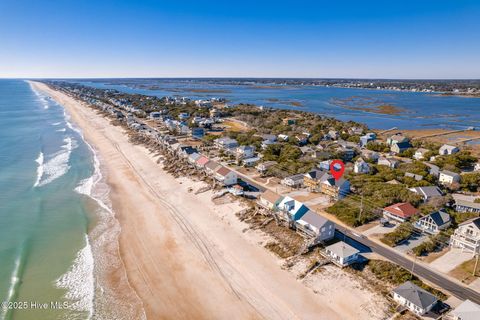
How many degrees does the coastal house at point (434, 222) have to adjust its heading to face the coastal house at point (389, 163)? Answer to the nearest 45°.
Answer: approximately 135° to its right

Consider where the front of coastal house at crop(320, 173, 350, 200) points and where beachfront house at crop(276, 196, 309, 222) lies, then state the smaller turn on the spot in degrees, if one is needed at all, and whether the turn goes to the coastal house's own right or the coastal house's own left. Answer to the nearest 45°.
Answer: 0° — it already faces it

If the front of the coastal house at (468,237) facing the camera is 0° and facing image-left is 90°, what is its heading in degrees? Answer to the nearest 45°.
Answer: approximately 45°
